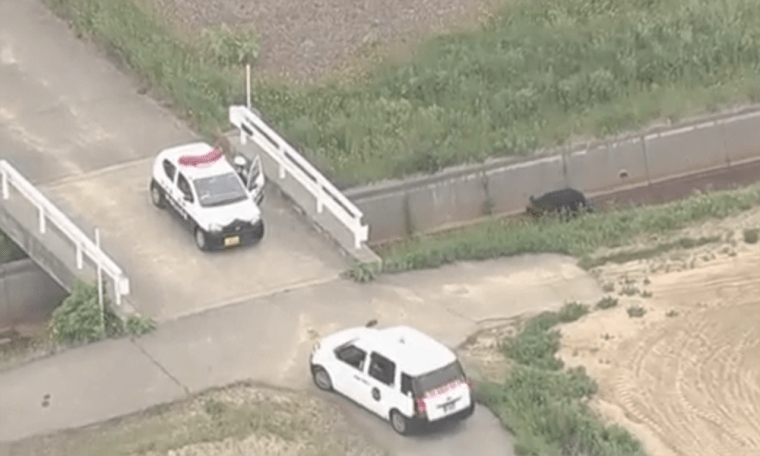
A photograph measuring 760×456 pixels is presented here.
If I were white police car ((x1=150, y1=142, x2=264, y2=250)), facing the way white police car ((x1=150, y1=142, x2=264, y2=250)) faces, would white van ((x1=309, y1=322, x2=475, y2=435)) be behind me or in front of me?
in front

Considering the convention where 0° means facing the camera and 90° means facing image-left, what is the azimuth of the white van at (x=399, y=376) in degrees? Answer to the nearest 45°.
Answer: approximately 135°

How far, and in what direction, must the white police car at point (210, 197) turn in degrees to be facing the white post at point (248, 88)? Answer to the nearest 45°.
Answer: approximately 135° to its left

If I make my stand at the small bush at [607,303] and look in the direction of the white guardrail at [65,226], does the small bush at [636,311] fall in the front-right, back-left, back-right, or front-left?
back-left

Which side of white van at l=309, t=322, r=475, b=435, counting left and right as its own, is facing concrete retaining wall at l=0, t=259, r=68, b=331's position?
front

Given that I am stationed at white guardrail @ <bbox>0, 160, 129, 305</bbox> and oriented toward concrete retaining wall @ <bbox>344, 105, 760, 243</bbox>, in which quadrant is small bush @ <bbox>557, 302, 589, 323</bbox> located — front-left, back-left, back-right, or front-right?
front-right

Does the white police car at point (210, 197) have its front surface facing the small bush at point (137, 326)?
no

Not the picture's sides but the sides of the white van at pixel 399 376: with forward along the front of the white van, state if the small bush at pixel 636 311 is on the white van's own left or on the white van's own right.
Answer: on the white van's own right

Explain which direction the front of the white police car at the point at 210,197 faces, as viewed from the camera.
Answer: facing the viewer and to the right of the viewer

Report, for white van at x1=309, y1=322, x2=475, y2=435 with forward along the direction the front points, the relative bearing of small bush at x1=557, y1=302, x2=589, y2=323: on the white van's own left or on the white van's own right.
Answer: on the white van's own right

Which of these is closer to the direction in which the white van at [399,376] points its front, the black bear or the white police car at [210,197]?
the white police car
